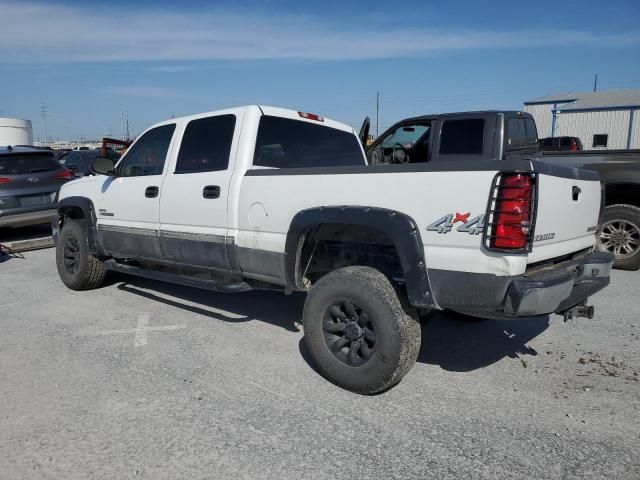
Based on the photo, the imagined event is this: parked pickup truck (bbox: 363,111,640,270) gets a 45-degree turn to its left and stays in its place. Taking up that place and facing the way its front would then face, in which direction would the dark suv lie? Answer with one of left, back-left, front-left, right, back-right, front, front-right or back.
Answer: front

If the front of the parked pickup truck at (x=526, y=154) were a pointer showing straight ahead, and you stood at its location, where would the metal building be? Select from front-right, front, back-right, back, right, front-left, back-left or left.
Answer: front-right

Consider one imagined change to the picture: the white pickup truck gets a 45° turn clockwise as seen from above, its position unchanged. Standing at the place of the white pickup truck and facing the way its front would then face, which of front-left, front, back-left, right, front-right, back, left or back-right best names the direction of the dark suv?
front-left

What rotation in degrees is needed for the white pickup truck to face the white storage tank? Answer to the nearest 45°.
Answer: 0° — it already faces it

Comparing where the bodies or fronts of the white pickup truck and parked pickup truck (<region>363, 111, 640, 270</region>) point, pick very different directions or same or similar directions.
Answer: same or similar directions

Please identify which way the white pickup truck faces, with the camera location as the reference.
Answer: facing away from the viewer and to the left of the viewer

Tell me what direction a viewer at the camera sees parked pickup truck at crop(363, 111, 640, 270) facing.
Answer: facing away from the viewer and to the left of the viewer

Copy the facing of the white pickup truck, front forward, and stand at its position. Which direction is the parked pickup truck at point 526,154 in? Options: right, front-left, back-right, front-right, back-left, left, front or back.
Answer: right

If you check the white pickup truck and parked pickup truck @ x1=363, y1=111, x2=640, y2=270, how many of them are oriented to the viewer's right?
0

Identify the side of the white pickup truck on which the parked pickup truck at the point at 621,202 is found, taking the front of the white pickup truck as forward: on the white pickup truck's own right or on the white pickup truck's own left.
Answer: on the white pickup truck's own right
